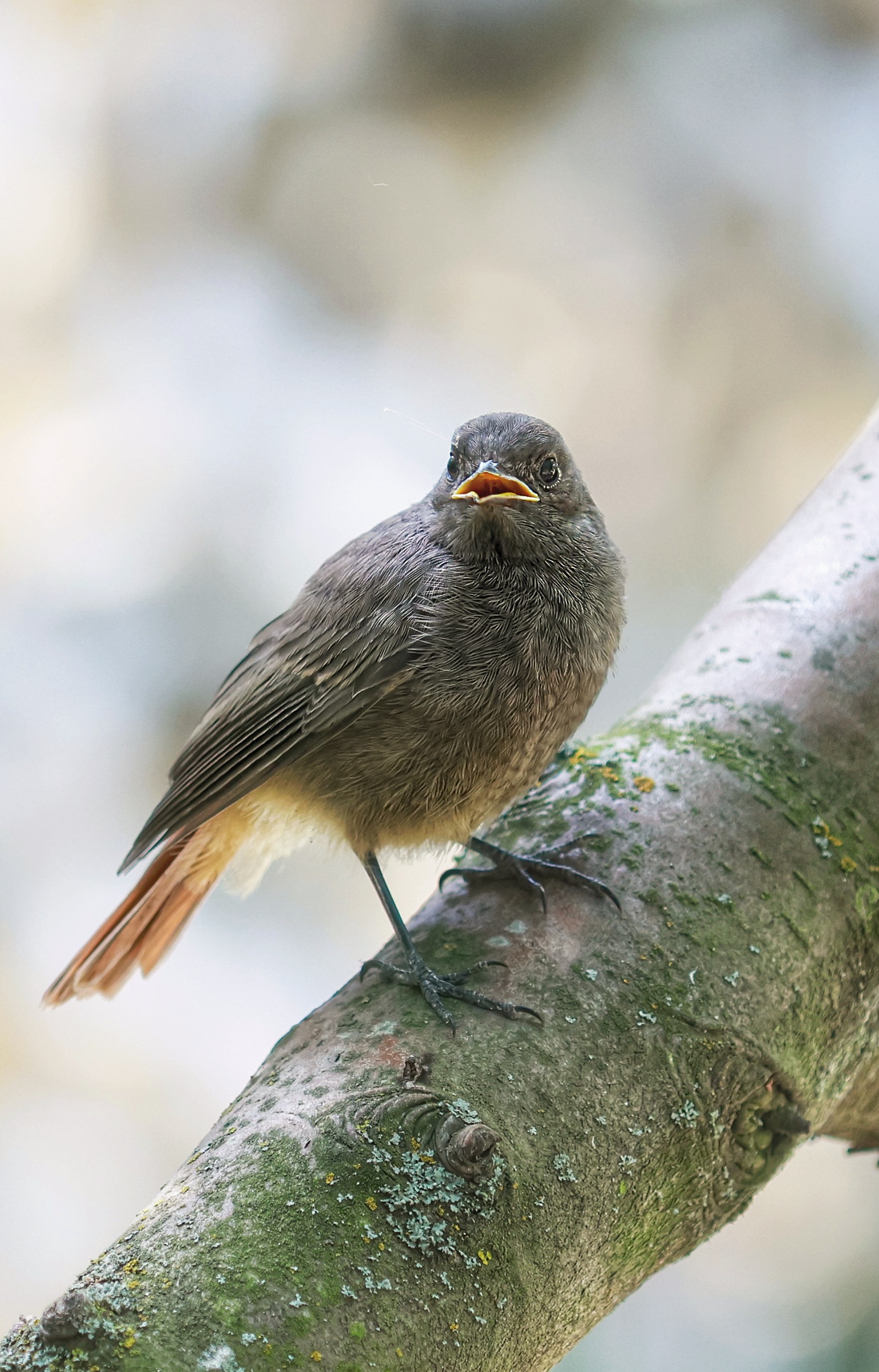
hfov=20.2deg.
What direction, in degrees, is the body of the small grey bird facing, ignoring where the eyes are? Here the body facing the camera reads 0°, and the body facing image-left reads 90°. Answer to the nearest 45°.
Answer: approximately 315°
